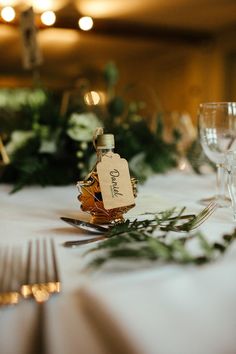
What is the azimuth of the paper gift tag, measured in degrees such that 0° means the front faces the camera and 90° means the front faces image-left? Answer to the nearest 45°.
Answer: approximately 0°

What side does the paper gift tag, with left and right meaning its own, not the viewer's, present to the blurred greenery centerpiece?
back
